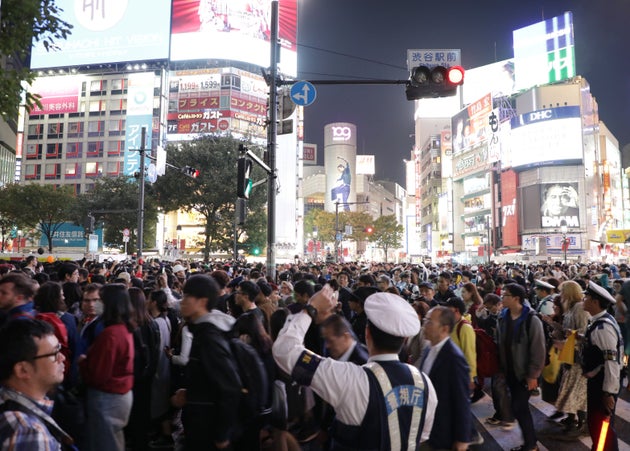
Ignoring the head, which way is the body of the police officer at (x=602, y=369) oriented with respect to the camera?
to the viewer's left

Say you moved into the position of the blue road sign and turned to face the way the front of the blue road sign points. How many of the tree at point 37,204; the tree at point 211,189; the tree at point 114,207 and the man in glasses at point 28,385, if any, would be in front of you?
1

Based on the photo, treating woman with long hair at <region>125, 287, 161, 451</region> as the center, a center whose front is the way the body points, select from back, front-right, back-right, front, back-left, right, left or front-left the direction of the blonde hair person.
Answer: back-right

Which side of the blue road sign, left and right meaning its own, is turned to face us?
front

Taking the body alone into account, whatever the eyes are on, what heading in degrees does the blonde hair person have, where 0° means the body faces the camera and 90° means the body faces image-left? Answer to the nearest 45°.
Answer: approximately 90°

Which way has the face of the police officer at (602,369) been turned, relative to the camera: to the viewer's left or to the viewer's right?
to the viewer's left
